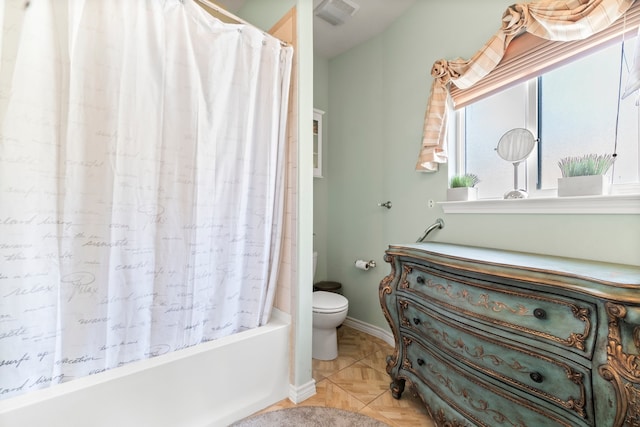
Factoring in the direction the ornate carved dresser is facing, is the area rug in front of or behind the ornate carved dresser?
in front

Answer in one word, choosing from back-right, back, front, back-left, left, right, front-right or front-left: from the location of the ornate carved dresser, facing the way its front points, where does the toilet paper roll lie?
right

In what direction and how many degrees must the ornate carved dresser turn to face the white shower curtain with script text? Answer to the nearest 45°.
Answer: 0° — it already faces it

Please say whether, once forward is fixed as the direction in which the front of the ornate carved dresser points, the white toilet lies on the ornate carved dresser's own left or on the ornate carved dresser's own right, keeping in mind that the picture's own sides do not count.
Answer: on the ornate carved dresser's own right

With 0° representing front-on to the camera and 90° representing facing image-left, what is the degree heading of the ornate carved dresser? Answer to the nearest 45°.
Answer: approximately 45°

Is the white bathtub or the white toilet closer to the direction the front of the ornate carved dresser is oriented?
the white bathtub

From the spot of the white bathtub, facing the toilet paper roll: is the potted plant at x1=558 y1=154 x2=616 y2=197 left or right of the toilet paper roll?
right
